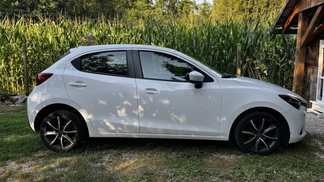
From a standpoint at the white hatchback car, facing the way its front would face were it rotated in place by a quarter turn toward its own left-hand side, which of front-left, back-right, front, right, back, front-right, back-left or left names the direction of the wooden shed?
front-right

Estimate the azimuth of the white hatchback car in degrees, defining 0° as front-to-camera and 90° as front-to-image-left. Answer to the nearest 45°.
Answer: approximately 270°
